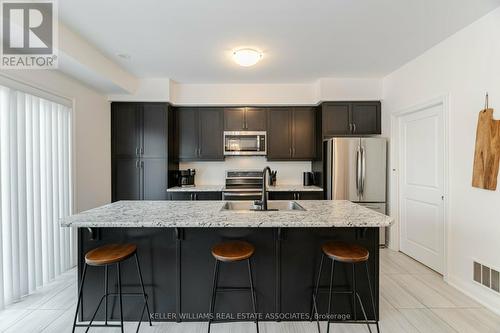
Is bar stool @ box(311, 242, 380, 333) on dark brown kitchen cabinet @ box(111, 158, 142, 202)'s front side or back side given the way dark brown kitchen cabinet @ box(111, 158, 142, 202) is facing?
on the front side

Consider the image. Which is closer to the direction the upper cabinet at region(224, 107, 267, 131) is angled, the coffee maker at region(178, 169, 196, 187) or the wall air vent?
the wall air vent

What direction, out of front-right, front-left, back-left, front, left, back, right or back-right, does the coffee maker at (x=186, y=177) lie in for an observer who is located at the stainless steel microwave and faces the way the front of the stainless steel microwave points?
right

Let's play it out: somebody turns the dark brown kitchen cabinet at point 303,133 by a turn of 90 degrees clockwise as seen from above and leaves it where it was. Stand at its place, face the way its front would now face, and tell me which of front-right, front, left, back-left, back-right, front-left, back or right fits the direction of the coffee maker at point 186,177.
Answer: front

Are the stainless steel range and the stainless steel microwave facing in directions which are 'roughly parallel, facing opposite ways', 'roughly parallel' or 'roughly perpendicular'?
roughly parallel

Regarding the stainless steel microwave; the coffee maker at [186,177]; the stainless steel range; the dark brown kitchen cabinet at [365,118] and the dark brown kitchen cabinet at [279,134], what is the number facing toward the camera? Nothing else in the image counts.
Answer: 5

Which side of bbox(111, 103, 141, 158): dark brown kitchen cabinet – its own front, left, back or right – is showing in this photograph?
front

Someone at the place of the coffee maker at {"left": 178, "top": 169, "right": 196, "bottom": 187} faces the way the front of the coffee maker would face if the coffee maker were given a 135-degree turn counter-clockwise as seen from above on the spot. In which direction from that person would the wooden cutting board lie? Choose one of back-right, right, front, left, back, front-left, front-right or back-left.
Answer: right

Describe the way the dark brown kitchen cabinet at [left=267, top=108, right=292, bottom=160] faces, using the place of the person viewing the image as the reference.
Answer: facing the viewer

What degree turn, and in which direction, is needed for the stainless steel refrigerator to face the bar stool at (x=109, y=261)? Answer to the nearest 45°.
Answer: approximately 45° to its right

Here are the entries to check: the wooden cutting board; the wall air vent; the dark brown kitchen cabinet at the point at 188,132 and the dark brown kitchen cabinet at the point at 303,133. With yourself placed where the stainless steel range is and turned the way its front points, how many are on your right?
1

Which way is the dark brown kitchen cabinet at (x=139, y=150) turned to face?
toward the camera
